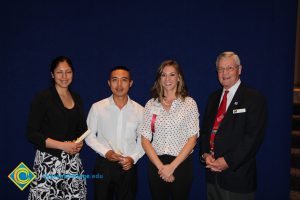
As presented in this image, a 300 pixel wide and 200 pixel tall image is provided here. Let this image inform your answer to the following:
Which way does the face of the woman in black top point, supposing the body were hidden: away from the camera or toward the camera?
toward the camera

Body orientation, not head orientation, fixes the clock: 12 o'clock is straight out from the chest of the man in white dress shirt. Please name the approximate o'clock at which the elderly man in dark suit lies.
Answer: The elderly man in dark suit is roughly at 10 o'clock from the man in white dress shirt.

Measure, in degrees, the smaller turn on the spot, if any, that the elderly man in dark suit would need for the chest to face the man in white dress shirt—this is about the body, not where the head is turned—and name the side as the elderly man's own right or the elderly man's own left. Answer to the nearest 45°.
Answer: approximately 45° to the elderly man's own right

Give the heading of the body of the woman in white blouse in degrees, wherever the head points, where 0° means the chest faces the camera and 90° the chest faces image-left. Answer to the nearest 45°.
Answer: approximately 0°

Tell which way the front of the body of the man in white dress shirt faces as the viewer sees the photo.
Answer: toward the camera

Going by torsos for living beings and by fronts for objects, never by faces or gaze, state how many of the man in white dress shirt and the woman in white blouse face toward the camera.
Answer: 2

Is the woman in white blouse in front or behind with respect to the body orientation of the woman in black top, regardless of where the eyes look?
in front

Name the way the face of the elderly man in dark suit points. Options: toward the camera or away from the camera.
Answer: toward the camera
